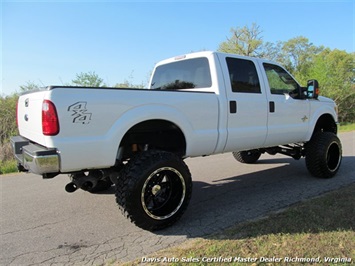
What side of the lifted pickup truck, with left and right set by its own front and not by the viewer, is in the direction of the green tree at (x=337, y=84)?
front

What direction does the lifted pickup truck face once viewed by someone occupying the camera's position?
facing away from the viewer and to the right of the viewer
